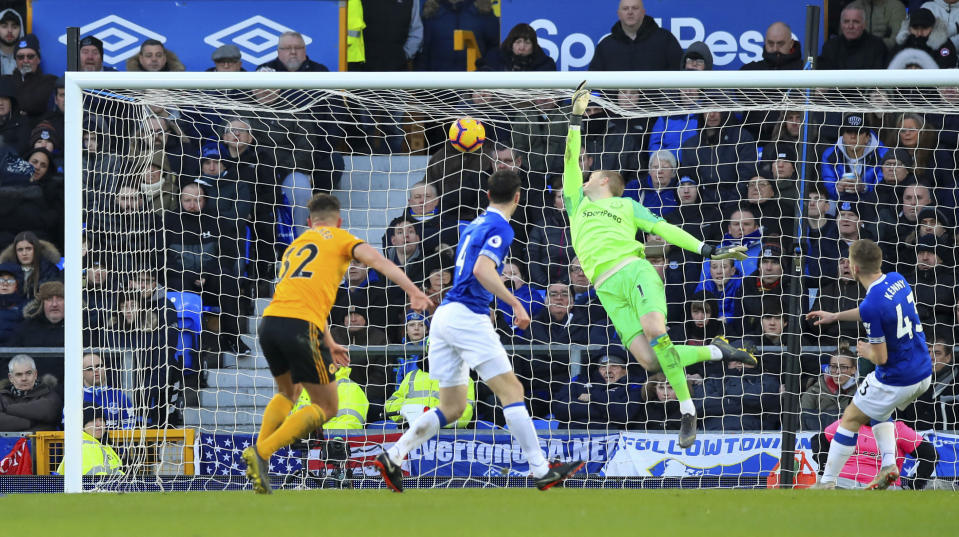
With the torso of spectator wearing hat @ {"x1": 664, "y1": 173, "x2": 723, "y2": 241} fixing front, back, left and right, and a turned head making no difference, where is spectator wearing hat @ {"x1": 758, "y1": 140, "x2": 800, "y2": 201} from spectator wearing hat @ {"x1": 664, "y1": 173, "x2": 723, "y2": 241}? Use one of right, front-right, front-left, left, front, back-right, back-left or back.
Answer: left

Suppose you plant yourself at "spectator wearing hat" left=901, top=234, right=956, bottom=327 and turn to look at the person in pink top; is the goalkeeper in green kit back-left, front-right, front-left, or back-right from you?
front-right

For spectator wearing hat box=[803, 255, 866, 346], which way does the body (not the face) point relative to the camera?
toward the camera

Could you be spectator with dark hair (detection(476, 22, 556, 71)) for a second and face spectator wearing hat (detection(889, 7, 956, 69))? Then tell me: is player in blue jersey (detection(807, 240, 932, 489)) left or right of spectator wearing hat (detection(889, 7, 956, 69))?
right

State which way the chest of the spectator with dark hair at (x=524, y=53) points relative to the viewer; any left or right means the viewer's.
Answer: facing the viewer

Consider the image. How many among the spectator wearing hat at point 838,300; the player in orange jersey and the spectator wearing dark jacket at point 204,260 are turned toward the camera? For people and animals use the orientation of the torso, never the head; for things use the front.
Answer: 2

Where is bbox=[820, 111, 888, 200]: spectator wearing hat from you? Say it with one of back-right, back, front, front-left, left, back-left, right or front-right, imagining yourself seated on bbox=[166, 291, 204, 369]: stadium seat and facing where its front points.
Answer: left

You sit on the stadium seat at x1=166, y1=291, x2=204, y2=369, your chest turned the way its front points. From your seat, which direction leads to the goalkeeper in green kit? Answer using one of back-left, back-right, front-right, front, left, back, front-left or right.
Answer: front-left

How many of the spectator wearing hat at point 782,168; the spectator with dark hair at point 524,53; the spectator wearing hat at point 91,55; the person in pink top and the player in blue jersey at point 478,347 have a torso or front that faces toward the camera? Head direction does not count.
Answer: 4

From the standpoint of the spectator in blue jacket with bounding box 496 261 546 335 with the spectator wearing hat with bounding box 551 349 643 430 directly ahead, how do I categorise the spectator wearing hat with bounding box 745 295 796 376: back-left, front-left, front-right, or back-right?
front-left

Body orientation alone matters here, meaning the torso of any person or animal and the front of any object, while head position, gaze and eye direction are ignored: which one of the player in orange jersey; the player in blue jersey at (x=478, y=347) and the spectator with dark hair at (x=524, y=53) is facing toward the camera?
the spectator with dark hair

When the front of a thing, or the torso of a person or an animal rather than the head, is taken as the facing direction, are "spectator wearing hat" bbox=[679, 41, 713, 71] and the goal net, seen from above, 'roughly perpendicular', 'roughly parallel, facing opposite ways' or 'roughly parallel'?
roughly parallel

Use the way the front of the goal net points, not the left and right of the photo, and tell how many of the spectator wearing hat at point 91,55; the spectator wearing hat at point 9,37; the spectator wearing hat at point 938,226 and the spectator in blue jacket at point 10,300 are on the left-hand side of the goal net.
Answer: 1

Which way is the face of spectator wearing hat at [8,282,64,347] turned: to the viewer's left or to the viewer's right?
to the viewer's right

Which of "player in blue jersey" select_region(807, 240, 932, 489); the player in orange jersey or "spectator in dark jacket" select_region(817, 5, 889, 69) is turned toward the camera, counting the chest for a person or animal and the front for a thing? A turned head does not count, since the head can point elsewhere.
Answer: the spectator in dark jacket

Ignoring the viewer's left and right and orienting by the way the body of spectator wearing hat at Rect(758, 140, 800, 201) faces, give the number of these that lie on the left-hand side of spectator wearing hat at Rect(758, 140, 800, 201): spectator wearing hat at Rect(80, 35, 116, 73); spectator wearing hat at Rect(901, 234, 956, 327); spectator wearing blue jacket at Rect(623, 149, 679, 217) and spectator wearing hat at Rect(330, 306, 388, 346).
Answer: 1

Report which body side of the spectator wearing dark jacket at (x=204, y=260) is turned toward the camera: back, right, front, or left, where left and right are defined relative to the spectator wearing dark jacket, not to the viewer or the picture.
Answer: front

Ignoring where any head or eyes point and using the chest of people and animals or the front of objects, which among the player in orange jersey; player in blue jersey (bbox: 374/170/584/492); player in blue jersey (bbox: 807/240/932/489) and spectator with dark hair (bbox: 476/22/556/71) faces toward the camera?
the spectator with dark hair

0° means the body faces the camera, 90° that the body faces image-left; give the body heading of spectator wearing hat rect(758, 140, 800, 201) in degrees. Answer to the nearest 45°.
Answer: approximately 0°

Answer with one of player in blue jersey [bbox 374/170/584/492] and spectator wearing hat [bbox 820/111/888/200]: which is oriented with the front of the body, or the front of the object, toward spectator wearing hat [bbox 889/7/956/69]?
the player in blue jersey
